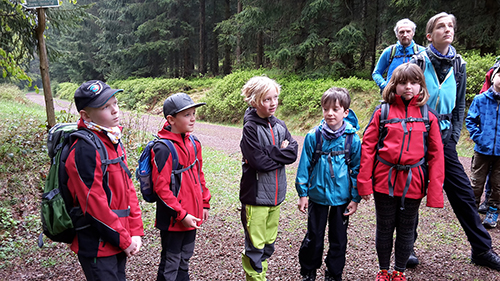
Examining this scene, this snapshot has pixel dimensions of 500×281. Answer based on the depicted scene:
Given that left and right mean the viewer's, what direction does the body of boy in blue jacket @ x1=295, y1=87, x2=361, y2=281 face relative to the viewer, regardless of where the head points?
facing the viewer

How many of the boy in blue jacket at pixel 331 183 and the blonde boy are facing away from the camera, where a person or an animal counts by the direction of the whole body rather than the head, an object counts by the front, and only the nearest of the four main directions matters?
0

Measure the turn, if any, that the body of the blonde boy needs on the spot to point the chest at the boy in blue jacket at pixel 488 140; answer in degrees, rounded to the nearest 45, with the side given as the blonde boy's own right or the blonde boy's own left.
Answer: approximately 90° to the blonde boy's own left

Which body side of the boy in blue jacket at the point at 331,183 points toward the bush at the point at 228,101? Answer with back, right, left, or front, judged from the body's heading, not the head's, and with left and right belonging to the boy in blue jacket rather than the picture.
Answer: back

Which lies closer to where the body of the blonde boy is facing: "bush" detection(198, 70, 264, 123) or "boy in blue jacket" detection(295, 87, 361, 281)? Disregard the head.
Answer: the boy in blue jacket

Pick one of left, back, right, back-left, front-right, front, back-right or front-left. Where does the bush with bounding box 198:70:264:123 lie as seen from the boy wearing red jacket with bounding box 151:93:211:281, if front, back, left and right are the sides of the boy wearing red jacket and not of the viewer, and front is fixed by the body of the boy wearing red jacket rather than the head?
back-left

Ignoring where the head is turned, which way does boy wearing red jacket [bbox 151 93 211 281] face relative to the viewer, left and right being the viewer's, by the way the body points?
facing the viewer and to the right of the viewer

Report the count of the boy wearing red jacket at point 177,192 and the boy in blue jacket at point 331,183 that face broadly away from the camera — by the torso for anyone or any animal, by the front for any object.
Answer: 0

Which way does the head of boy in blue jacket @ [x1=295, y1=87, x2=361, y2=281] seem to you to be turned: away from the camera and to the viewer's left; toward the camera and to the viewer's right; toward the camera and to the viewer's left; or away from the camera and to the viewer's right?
toward the camera and to the viewer's left
